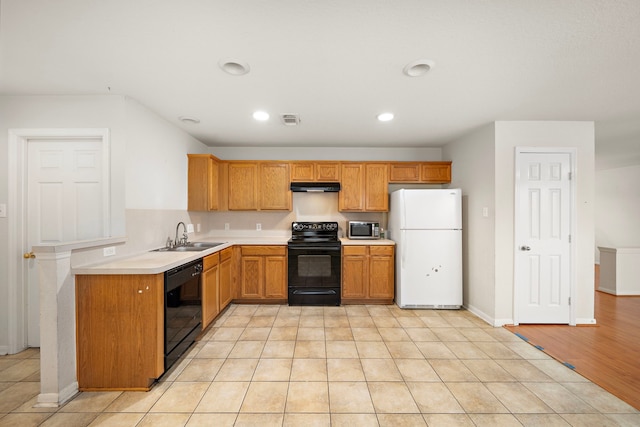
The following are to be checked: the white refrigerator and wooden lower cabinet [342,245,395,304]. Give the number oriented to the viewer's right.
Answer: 0

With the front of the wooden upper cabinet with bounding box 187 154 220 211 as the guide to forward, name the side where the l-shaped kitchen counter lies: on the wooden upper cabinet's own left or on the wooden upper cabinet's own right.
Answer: on the wooden upper cabinet's own right

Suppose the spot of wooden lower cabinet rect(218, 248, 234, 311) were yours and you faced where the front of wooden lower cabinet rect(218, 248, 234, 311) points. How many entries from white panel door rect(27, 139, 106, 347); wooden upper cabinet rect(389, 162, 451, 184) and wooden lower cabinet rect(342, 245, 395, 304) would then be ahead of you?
2

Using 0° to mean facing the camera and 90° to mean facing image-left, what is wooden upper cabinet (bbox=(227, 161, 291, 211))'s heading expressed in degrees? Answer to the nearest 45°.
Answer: approximately 0°

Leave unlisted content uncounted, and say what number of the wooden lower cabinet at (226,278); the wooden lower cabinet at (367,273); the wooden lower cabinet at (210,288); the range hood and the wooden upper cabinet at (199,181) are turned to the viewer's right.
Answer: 3

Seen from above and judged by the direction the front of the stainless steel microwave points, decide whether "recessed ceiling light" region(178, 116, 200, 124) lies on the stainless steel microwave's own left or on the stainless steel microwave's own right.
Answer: on the stainless steel microwave's own right

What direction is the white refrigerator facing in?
toward the camera

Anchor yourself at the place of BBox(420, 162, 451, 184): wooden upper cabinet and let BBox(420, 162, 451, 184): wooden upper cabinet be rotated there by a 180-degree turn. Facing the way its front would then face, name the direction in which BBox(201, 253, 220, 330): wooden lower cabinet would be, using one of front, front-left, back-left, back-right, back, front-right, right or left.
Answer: back-left

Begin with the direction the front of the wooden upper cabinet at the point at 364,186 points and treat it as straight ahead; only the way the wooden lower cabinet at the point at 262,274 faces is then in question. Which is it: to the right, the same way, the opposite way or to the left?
the same way

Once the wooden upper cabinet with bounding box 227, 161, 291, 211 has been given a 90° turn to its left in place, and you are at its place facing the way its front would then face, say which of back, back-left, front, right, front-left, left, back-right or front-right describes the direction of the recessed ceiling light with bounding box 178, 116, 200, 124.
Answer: back-right

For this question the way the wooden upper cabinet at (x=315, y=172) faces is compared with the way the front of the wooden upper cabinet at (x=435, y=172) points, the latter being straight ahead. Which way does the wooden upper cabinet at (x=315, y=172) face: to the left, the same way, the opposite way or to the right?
the same way

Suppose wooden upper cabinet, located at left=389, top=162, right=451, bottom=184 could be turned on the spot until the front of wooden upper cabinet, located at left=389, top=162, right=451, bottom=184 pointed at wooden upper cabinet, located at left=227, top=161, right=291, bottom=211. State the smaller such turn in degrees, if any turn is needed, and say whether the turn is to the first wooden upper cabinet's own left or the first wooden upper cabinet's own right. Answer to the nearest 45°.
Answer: approximately 90° to the first wooden upper cabinet's own right

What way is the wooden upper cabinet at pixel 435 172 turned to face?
toward the camera

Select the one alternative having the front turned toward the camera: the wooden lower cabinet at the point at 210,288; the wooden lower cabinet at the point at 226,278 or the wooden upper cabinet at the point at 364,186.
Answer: the wooden upper cabinet
